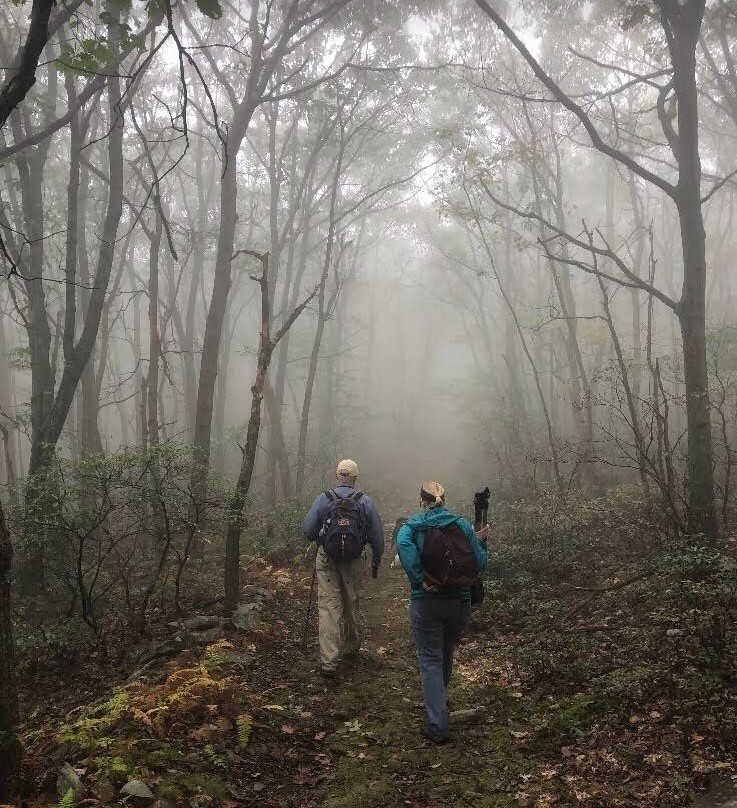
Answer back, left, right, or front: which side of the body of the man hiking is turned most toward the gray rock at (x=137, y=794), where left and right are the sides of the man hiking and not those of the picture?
back

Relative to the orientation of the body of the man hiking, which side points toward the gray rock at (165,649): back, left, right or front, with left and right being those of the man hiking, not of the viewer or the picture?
left

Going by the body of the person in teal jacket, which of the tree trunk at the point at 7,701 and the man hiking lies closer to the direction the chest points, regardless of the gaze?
the man hiking

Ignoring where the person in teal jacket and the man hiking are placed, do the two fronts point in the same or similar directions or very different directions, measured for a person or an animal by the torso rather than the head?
same or similar directions

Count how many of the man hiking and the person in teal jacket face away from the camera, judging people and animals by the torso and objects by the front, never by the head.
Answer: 2

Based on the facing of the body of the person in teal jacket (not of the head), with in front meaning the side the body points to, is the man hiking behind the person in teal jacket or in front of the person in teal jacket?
in front

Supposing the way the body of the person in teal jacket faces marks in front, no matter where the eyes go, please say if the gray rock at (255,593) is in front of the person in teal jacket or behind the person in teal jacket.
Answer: in front

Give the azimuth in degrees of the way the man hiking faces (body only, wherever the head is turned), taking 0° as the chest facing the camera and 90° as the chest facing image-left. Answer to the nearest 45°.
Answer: approximately 180°

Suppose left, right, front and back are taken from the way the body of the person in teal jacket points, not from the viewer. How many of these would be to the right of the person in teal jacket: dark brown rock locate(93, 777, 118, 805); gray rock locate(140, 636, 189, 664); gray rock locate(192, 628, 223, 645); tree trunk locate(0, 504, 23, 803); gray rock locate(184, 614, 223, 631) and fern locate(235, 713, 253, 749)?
0

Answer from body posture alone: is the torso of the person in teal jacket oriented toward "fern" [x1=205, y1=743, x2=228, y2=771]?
no

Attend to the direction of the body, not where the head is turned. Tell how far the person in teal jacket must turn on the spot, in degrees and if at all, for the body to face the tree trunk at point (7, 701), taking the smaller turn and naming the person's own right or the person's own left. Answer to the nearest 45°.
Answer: approximately 135° to the person's own left

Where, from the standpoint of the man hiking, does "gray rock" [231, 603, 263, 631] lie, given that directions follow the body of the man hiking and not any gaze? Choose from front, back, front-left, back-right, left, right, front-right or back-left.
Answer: front-left

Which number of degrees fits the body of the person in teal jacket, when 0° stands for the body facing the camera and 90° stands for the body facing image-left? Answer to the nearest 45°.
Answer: approximately 180°

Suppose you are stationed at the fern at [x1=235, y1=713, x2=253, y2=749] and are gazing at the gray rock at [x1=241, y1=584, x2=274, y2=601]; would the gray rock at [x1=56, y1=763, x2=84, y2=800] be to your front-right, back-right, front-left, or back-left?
back-left

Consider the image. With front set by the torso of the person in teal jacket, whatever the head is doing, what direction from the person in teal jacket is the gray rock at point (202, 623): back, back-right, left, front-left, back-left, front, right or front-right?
front-left
